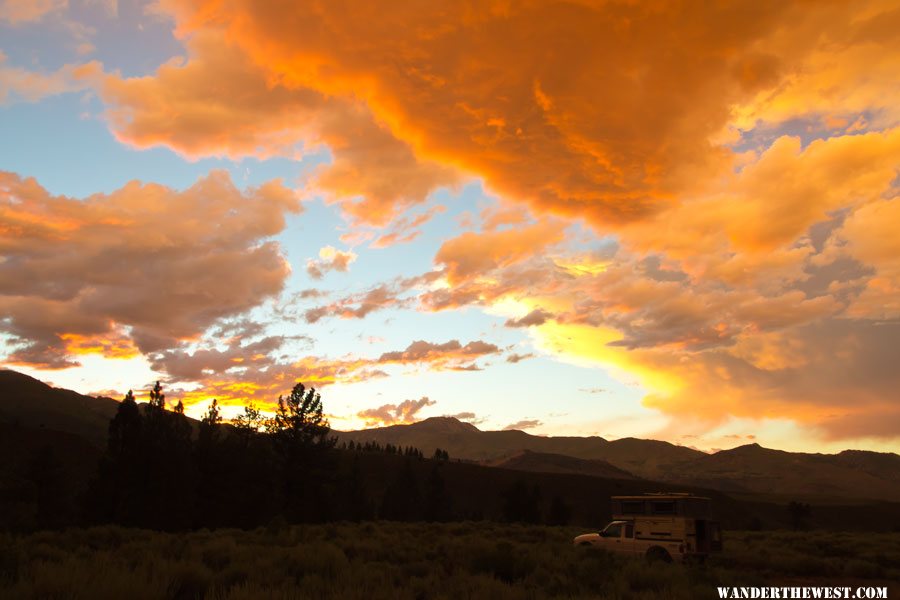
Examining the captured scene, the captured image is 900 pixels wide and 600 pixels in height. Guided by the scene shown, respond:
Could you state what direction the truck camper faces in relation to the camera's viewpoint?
facing away from the viewer and to the left of the viewer
